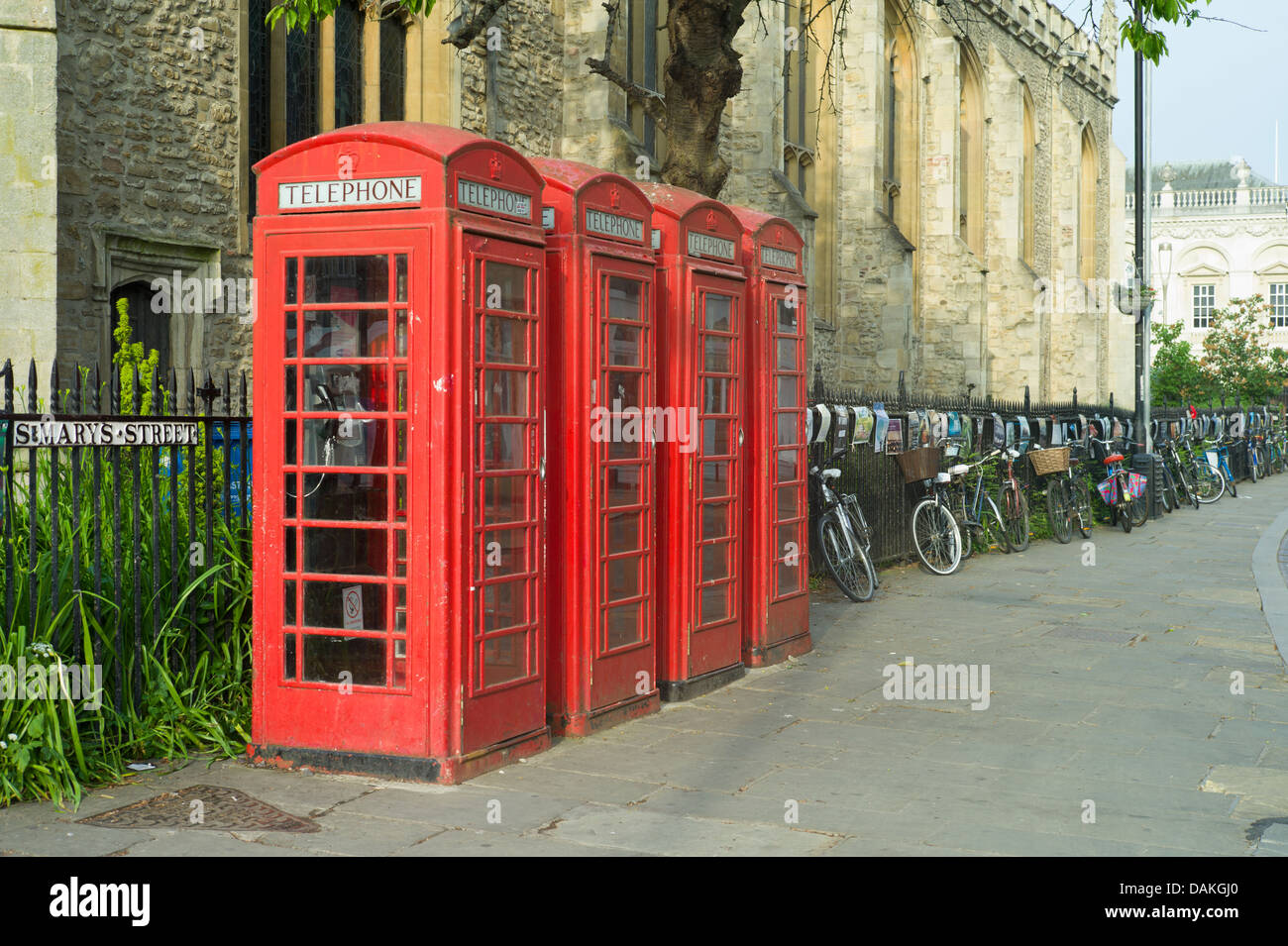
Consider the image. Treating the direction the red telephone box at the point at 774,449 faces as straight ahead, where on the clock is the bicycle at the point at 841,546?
The bicycle is roughly at 8 o'clock from the red telephone box.

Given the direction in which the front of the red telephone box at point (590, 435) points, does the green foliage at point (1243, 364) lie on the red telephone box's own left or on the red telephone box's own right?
on the red telephone box's own left

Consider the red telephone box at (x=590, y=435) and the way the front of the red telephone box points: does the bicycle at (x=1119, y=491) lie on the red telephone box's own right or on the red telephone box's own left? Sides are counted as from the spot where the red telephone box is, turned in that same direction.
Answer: on the red telephone box's own left

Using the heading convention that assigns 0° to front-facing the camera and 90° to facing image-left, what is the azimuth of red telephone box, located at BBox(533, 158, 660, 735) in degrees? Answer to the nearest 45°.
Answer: approximately 315°

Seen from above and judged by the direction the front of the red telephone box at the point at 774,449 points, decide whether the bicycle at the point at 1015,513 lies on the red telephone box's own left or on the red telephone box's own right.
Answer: on the red telephone box's own left

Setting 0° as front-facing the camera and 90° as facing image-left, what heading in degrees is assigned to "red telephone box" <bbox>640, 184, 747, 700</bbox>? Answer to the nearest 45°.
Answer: approximately 315°

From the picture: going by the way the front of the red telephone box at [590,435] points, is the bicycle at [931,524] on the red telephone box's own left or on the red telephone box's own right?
on the red telephone box's own left

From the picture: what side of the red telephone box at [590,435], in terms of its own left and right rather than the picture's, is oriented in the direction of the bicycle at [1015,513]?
left
